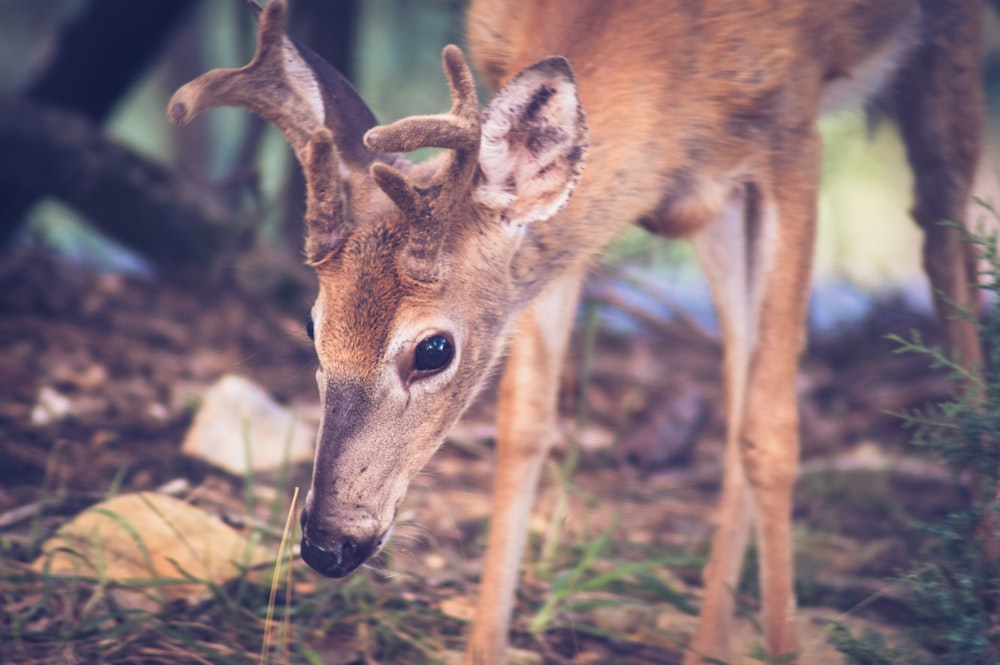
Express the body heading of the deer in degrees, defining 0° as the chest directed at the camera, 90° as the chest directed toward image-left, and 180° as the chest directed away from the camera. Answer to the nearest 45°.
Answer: approximately 45°

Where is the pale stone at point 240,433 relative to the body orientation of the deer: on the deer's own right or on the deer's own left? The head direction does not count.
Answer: on the deer's own right
